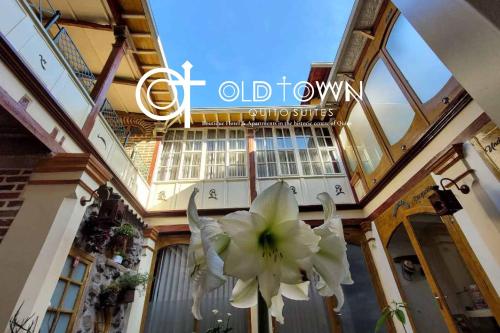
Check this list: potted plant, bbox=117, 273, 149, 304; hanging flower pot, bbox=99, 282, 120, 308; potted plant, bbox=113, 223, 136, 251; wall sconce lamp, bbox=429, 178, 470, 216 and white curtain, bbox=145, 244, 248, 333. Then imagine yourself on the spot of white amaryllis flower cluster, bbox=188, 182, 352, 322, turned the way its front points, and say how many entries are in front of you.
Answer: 0

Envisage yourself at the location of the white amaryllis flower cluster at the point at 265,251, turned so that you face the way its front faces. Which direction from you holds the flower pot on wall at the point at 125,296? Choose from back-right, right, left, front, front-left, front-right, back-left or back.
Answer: back-right

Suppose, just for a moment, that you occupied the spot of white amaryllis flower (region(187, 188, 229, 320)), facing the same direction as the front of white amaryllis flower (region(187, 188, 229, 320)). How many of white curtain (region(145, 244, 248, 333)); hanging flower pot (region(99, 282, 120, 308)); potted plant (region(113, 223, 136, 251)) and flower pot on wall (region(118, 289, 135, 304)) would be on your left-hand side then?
0

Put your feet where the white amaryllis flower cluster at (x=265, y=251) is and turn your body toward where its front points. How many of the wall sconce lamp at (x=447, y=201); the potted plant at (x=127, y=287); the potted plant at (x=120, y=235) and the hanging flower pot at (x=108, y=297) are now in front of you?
0

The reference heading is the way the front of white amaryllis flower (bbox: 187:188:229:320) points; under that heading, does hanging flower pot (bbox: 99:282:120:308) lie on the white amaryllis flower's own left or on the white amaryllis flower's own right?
on the white amaryllis flower's own right

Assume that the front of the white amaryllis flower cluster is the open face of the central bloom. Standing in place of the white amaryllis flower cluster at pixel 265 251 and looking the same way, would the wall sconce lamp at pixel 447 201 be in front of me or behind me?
behind

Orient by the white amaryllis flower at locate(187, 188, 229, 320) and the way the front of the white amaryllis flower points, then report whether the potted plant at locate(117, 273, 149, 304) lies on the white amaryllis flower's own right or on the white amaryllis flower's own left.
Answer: on the white amaryllis flower's own right

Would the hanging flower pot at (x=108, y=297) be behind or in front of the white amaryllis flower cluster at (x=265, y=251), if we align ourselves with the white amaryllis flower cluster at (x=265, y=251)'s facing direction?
behind

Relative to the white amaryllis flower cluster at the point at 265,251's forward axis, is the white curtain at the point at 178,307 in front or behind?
behind

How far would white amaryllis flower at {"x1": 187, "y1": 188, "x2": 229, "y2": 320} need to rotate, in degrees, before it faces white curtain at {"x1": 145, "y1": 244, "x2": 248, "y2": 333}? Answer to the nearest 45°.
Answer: approximately 90° to its right

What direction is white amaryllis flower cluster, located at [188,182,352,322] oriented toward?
toward the camera

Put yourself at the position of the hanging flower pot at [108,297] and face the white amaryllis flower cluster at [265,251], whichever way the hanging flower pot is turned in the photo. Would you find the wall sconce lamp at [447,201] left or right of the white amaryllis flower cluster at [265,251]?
left

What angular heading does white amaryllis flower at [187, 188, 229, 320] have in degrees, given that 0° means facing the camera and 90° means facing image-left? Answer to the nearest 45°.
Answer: approximately 90°

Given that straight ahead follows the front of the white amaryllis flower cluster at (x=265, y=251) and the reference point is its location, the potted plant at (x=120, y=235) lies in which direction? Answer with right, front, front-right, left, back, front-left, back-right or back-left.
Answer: back-right

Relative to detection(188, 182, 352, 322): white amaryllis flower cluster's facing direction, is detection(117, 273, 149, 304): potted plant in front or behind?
behind
